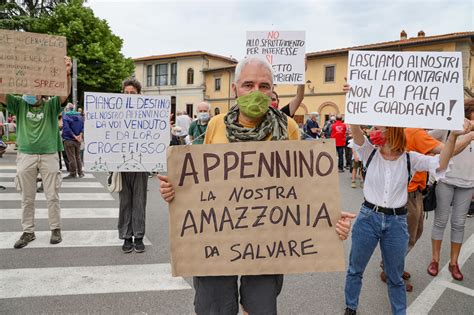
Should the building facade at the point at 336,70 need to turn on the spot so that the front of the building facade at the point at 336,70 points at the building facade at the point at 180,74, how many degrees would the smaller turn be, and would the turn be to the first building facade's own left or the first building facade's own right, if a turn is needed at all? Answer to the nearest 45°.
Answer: approximately 90° to the first building facade's own right

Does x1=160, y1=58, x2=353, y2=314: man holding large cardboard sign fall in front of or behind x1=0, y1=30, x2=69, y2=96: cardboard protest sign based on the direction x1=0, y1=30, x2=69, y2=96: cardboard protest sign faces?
in front

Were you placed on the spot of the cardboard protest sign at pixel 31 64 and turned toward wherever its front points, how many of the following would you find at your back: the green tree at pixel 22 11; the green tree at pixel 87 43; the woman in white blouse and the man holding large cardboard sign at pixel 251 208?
2

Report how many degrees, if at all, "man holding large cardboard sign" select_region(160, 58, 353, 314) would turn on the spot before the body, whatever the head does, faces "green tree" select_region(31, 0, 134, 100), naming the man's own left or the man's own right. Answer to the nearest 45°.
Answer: approximately 135° to the man's own right

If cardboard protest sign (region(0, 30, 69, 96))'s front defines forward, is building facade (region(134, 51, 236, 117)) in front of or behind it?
behind

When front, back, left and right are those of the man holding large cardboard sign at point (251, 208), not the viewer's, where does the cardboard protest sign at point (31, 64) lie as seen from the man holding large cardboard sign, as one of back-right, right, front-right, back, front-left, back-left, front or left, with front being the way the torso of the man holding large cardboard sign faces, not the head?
back-right

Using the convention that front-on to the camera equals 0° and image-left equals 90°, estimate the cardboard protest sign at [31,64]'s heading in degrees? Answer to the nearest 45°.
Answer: approximately 0°

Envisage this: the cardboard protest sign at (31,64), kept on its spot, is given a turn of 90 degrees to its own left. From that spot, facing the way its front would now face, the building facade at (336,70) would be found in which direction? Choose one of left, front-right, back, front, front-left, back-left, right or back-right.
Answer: front-left

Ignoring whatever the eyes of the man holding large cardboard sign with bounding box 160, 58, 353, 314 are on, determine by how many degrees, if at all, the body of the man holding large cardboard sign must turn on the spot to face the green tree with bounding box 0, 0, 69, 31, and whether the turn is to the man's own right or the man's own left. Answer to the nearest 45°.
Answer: approximately 135° to the man's own right

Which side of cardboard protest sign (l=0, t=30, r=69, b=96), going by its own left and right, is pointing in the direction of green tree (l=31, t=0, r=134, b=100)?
back

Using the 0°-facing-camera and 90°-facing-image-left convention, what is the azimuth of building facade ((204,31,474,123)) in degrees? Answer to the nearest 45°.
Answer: approximately 45°

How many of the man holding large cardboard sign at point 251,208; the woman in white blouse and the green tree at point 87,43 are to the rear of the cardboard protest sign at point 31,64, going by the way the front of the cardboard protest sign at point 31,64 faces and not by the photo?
1

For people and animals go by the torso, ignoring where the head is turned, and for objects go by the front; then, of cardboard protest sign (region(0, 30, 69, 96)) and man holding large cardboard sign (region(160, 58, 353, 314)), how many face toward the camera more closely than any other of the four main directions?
2

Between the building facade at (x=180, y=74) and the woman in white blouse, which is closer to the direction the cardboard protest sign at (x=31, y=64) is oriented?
the woman in white blouse

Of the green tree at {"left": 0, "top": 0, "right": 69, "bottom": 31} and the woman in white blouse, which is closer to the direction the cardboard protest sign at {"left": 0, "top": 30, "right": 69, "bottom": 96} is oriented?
the woman in white blouse

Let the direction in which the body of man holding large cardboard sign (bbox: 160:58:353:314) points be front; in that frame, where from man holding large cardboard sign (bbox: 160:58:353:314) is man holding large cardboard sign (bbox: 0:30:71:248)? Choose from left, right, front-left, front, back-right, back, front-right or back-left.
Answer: back-right
